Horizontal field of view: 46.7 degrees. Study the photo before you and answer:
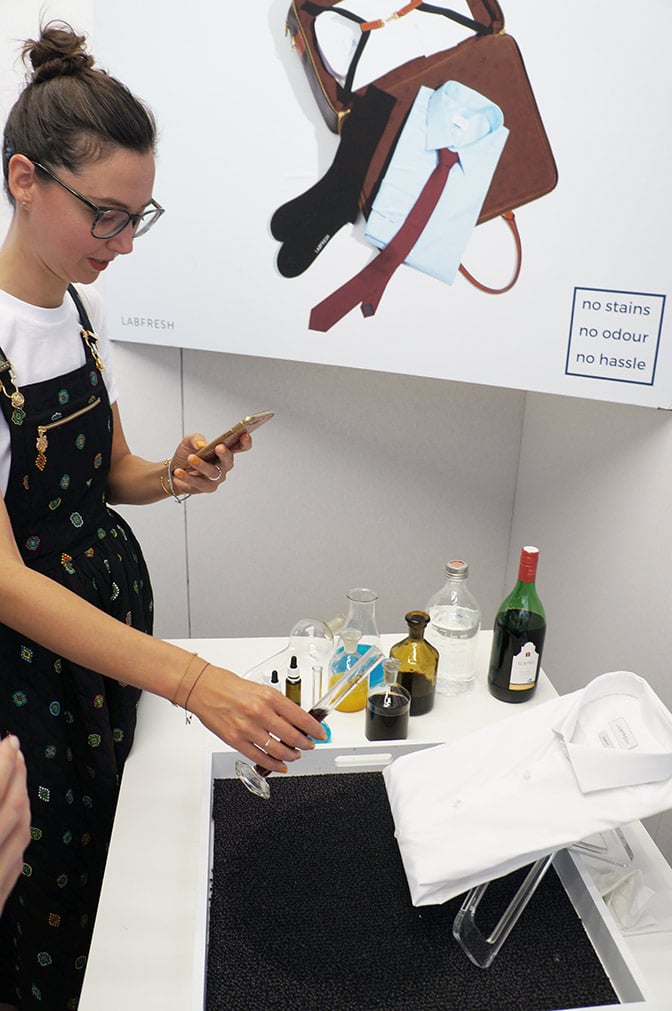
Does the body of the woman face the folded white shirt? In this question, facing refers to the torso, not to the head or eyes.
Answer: yes

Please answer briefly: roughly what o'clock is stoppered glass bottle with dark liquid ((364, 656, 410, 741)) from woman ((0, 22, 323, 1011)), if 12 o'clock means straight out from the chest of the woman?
The stoppered glass bottle with dark liquid is roughly at 11 o'clock from the woman.

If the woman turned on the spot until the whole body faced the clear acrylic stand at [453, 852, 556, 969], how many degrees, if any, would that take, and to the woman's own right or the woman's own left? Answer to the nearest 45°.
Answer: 0° — they already face it

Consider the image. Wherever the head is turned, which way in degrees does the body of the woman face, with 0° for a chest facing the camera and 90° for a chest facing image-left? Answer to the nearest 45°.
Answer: approximately 315°
